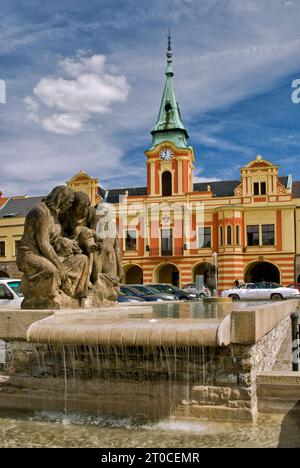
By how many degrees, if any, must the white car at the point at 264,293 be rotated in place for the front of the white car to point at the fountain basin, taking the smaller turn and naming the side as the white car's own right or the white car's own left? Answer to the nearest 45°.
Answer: approximately 90° to the white car's own left

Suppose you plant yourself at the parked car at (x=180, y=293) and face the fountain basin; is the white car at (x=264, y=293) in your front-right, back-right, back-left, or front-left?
back-left

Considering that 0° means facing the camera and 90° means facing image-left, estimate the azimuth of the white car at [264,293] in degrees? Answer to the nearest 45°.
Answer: approximately 90°

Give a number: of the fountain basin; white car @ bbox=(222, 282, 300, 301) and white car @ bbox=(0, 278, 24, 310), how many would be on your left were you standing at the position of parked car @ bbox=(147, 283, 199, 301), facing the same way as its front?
1
